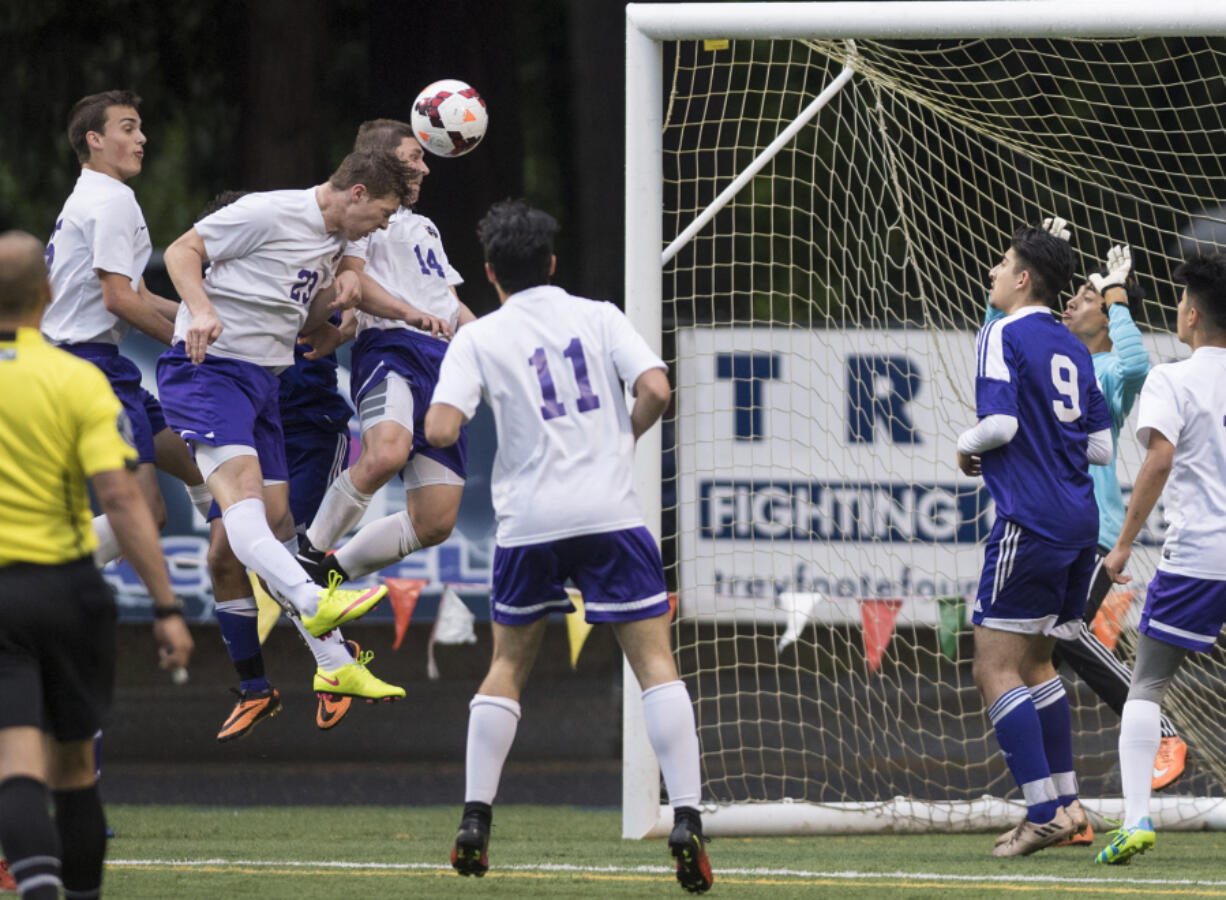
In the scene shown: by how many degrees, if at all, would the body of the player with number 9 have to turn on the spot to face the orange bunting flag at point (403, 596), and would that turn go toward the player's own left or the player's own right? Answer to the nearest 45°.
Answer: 0° — they already face it

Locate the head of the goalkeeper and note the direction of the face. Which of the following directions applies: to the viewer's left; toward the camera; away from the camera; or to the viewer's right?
to the viewer's left

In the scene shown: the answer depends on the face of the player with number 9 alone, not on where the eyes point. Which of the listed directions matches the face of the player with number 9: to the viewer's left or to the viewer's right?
to the viewer's left

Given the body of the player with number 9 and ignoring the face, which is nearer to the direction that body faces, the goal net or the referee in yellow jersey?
the goal net

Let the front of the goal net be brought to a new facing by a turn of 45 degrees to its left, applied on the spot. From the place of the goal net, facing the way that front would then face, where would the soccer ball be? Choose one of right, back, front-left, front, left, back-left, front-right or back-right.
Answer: right

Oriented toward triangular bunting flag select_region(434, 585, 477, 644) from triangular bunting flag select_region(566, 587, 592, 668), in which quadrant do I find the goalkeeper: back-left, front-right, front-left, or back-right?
back-left

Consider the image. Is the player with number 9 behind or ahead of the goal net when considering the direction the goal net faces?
ahead

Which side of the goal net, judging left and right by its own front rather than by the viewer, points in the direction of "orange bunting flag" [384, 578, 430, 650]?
right

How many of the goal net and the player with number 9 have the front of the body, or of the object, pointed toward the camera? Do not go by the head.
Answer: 1

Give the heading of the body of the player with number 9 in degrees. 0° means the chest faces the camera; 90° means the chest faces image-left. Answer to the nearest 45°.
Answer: approximately 135°

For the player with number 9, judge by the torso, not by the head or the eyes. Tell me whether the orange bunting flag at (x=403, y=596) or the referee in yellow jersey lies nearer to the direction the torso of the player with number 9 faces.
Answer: the orange bunting flag

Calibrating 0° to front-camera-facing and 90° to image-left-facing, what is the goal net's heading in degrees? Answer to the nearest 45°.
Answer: approximately 0°
